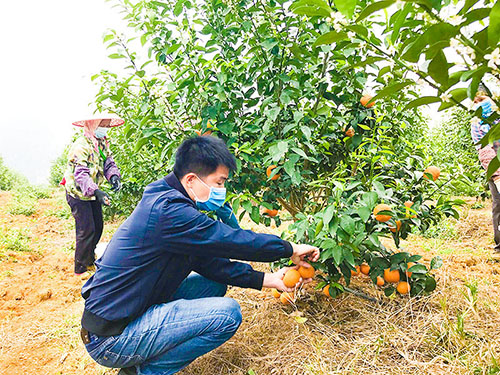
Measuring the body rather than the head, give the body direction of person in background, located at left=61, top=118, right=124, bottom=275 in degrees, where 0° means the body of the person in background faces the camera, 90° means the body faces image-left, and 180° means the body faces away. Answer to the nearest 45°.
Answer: approximately 315°

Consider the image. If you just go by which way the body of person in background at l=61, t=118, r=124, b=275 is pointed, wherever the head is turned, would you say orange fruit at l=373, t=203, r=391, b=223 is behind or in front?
in front

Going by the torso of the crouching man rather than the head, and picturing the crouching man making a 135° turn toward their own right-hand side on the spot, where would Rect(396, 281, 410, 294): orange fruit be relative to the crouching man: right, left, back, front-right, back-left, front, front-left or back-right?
back-left

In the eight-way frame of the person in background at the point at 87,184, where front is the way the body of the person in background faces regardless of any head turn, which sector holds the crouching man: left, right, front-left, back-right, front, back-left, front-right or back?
front-right

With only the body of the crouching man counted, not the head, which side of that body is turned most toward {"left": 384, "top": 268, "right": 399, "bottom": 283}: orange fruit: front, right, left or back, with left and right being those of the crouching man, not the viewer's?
front

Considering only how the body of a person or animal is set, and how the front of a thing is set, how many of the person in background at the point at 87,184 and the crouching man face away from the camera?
0

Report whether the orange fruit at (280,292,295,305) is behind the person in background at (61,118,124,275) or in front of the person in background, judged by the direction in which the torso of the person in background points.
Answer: in front

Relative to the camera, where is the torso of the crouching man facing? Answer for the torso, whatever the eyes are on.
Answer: to the viewer's right

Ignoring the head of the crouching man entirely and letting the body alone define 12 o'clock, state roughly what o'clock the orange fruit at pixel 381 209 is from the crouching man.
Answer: The orange fruit is roughly at 12 o'clock from the crouching man.

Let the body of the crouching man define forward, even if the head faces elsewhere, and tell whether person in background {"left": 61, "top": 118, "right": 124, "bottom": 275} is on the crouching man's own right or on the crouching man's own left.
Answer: on the crouching man's own left
